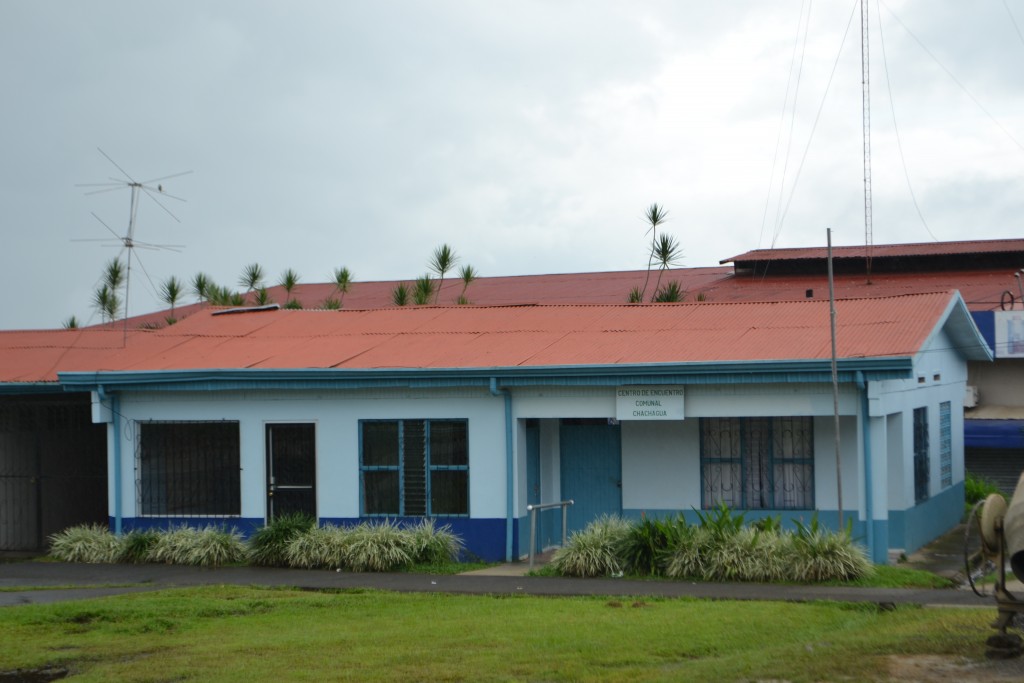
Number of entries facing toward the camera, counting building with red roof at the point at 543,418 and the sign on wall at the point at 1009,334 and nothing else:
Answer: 2

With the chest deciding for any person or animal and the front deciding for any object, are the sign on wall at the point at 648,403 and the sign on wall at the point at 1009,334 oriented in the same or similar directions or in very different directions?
same or similar directions

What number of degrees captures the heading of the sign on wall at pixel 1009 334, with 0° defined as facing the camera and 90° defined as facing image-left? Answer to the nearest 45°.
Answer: approximately 0°

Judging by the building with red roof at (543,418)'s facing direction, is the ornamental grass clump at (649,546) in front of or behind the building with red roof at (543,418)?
in front

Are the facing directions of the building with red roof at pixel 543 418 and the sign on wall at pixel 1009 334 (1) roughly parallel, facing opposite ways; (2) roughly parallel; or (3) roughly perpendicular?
roughly parallel

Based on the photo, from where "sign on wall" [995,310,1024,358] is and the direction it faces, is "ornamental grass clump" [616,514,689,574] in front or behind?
in front

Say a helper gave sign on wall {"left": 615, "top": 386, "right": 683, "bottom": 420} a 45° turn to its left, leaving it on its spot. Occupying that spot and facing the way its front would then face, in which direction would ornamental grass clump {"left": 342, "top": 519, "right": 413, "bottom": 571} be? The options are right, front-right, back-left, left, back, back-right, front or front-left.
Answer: back-right

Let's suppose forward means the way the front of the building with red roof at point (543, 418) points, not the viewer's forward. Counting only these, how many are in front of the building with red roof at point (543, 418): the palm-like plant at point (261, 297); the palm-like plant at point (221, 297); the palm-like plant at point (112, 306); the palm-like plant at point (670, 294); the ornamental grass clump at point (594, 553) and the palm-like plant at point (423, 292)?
1

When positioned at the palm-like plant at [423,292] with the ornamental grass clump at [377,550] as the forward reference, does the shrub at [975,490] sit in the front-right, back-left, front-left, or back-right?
front-left

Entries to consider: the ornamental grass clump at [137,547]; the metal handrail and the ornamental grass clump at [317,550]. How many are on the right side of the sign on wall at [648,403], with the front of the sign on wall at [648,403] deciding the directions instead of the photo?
3

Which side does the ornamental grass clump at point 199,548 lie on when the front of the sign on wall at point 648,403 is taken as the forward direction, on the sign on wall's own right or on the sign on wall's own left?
on the sign on wall's own right

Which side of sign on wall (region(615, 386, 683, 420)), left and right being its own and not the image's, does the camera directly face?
front

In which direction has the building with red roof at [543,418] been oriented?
toward the camera

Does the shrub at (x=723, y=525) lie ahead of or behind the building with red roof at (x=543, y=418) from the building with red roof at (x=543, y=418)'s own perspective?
ahead
